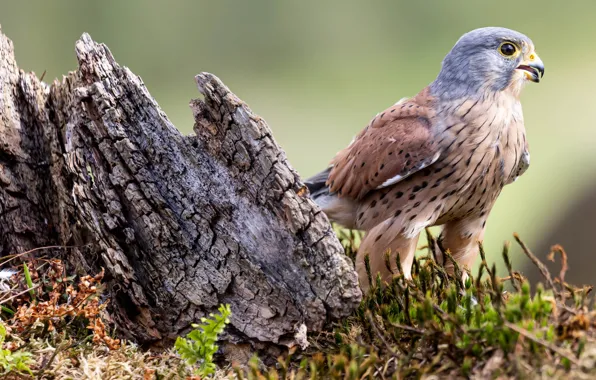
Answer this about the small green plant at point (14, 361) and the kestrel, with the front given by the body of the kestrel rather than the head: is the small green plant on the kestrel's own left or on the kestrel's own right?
on the kestrel's own right

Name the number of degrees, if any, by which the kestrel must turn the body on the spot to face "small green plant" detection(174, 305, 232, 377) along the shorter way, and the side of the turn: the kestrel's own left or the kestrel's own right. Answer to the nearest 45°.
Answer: approximately 90° to the kestrel's own right

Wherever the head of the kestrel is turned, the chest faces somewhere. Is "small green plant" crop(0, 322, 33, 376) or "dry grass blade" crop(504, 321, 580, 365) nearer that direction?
the dry grass blade

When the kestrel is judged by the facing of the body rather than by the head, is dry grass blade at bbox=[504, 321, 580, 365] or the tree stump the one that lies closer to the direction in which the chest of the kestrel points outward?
the dry grass blade

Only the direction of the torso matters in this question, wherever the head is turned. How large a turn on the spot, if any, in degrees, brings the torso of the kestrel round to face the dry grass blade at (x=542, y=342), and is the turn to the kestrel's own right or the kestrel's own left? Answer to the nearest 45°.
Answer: approximately 45° to the kestrel's own right

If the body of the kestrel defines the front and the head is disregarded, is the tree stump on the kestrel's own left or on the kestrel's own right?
on the kestrel's own right

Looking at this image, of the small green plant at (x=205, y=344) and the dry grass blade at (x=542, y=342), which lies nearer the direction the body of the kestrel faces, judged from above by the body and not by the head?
the dry grass blade

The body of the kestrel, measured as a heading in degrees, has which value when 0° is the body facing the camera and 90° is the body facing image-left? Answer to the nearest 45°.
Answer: approximately 315°
